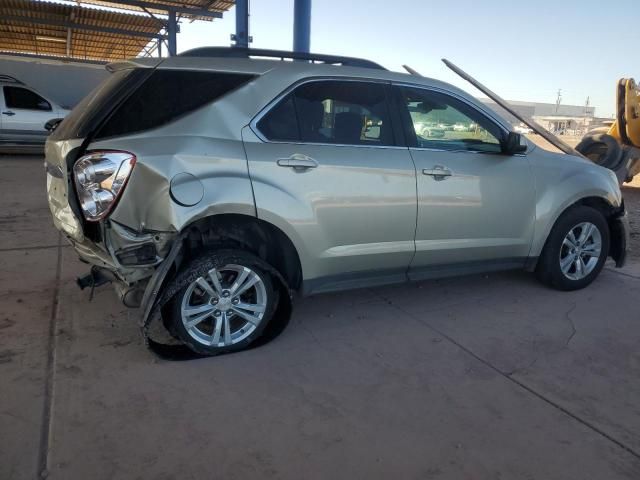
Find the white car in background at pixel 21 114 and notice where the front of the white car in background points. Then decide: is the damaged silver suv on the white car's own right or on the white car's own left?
on the white car's own right

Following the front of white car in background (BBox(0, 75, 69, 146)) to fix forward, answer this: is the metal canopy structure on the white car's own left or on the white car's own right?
on the white car's own left

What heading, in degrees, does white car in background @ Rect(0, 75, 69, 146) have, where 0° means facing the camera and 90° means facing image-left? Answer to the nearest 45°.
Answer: approximately 270°

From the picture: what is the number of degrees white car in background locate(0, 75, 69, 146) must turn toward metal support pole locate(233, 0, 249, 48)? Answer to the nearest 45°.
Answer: approximately 45° to its right

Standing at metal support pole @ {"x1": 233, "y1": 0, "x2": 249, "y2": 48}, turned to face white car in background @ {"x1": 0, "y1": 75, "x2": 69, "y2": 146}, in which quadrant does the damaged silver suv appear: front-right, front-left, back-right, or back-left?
back-left
